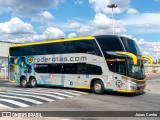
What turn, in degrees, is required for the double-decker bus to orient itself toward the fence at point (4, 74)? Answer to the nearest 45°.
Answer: approximately 180°

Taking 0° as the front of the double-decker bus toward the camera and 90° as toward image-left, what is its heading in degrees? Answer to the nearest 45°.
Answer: approximately 315°
